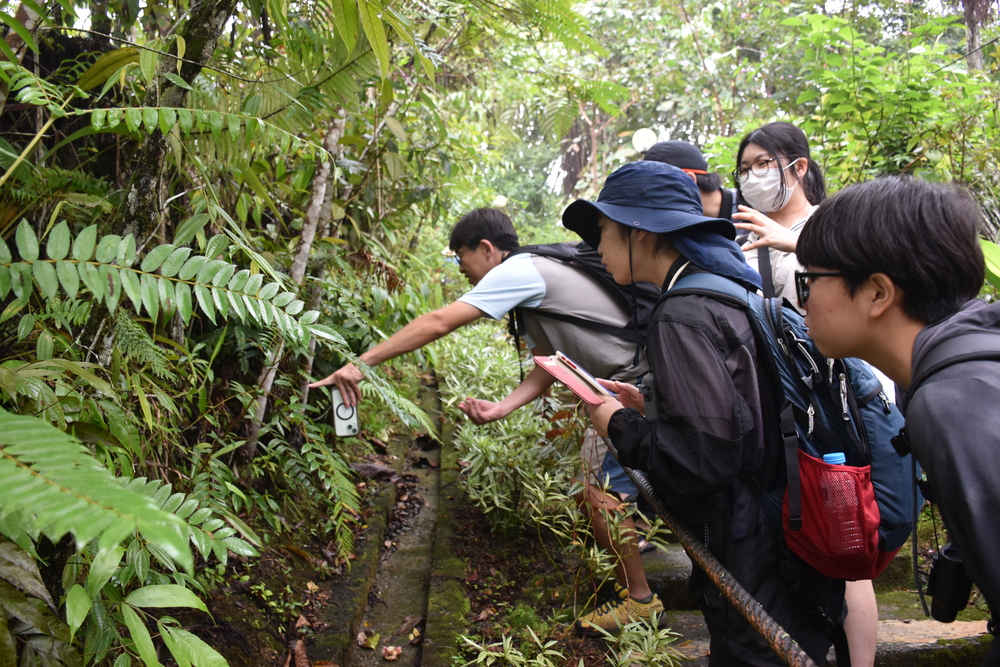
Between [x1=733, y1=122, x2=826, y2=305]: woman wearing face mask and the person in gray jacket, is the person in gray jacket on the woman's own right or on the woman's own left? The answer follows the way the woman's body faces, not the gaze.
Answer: on the woman's own left

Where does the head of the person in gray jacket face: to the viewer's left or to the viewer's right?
to the viewer's left

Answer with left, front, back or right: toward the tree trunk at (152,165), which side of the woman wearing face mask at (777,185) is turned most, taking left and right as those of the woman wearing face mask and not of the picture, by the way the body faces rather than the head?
front

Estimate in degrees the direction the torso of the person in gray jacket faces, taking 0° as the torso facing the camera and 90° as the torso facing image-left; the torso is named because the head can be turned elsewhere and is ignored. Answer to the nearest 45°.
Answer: approximately 90°

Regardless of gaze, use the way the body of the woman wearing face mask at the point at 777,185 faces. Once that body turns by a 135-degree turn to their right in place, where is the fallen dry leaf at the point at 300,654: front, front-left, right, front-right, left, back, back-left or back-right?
back-left

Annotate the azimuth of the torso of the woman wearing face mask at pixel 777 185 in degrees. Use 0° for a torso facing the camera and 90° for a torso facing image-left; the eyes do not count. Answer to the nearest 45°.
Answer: approximately 45°
